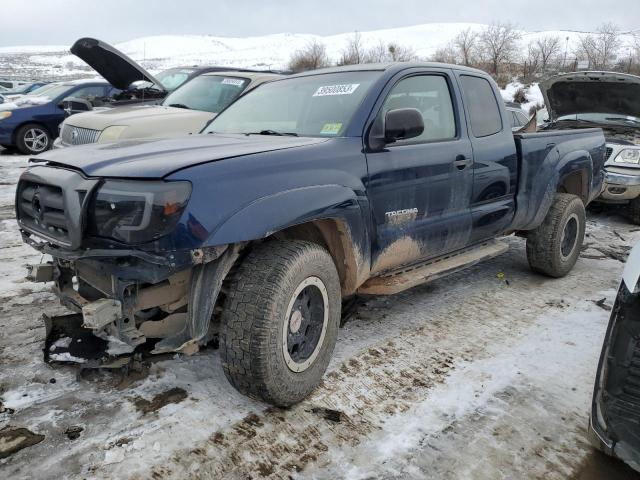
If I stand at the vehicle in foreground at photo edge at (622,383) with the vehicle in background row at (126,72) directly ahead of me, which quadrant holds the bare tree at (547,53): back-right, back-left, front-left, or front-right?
front-right

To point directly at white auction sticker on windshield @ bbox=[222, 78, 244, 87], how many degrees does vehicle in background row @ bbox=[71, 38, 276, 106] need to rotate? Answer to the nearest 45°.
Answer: approximately 90° to its left

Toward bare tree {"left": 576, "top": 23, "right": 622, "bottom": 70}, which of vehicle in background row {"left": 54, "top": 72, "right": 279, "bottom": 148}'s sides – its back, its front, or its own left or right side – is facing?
back

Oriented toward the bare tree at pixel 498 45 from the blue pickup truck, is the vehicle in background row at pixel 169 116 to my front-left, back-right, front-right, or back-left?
front-left

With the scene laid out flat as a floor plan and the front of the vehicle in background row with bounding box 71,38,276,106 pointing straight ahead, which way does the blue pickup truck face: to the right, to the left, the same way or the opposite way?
the same way

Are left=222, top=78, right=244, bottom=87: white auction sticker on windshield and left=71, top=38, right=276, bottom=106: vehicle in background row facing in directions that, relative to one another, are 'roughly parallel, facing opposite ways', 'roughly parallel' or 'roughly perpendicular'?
roughly parallel

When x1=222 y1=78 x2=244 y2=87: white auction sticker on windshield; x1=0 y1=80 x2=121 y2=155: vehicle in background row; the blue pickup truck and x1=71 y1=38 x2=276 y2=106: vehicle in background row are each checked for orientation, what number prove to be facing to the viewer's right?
0

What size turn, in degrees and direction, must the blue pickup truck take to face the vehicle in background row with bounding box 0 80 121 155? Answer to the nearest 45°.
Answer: approximately 90° to its right

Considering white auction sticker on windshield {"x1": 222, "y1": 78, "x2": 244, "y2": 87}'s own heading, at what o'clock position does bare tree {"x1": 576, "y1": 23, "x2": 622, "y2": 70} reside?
The bare tree is roughly at 6 o'clock from the white auction sticker on windshield.

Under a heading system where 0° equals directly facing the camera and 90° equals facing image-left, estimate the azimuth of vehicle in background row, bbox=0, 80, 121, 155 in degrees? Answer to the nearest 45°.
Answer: approximately 45°

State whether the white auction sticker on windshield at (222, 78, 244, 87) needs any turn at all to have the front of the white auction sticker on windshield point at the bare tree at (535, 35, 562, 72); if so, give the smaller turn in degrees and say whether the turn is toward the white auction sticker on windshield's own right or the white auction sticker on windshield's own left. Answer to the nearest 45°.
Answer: approximately 180°

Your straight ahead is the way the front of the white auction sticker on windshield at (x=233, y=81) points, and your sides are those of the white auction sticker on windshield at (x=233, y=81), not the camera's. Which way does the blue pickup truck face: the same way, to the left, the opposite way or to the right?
the same way

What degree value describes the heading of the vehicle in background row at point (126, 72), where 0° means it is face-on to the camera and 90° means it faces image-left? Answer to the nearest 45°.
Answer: approximately 45°

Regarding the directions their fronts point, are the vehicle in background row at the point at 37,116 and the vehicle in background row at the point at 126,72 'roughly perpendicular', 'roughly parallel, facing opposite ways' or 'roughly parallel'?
roughly parallel

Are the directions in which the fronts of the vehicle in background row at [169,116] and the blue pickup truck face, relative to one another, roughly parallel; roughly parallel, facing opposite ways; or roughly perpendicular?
roughly parallel

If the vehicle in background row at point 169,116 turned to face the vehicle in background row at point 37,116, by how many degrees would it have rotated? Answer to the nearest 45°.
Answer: approximately 90° to its right

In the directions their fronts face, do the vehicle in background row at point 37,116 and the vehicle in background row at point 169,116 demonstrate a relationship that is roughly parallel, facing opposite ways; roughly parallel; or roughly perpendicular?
roughly parallel
